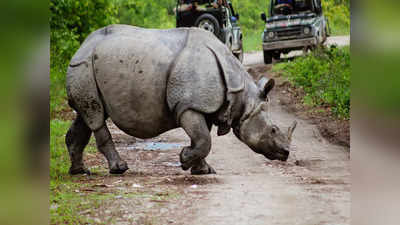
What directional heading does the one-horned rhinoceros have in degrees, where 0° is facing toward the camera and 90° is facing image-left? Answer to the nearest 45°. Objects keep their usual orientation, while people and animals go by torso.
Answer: approximately 270°

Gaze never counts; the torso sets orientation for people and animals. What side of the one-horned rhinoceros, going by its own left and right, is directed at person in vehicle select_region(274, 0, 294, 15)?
left

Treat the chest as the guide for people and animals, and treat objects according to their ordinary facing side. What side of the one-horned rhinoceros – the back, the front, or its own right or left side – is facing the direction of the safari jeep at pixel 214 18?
left
